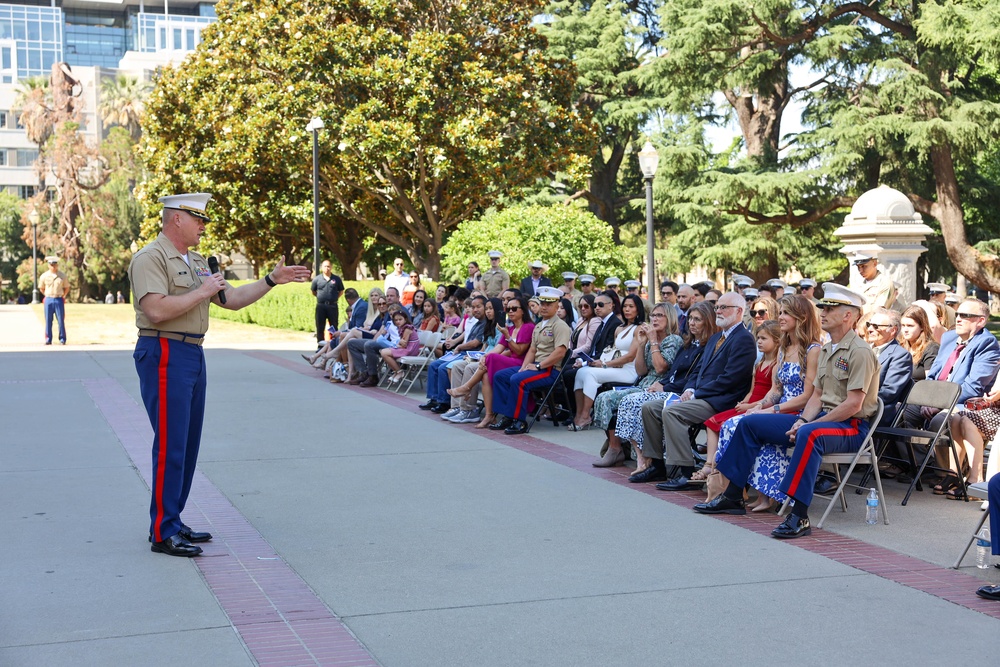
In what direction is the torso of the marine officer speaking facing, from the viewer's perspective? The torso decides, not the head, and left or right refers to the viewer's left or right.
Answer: facing to the right of the viewer

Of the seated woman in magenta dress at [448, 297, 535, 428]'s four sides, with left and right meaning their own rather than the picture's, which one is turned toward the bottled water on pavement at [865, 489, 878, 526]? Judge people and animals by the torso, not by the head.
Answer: left

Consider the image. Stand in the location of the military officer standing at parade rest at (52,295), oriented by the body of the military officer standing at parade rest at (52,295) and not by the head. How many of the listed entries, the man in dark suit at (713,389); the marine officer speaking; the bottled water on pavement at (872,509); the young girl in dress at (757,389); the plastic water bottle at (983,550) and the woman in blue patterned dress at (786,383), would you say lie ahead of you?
6

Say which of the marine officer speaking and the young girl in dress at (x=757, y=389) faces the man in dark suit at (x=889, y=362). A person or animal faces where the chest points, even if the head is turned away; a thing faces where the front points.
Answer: the marine officer speaking

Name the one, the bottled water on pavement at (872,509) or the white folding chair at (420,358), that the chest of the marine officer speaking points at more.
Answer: the bottled water on pavement

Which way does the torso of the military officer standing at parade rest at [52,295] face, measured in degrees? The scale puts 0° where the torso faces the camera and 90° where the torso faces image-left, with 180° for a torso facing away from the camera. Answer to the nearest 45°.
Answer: approximately 0°

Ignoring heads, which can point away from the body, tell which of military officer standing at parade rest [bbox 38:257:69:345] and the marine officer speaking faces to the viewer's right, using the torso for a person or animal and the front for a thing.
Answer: the marine officer speaking

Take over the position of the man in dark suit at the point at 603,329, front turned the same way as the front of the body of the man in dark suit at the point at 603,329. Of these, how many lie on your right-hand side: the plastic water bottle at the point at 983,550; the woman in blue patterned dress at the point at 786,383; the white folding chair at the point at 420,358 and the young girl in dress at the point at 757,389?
1

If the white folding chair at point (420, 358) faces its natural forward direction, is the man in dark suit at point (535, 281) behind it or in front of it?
behind

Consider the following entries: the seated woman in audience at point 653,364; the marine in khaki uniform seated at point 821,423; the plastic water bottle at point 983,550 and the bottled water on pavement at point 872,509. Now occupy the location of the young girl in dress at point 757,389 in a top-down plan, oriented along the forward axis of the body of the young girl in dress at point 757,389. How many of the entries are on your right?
1

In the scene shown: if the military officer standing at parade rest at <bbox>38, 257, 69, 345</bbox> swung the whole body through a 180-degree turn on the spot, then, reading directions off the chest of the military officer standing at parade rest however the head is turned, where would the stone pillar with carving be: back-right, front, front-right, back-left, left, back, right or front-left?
back-right

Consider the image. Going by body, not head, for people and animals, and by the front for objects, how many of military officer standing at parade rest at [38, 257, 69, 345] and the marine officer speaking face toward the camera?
1

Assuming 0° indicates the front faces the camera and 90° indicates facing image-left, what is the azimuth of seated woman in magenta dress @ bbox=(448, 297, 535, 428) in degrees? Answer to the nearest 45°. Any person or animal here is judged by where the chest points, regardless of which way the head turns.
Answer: approximately 45°

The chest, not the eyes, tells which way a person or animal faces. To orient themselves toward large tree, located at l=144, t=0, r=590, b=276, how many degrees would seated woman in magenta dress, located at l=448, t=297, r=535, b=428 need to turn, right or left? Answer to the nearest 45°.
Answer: approximately 135° to their right

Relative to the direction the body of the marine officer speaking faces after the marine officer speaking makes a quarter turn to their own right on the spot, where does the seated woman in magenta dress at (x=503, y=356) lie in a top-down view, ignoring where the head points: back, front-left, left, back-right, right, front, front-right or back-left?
back-left

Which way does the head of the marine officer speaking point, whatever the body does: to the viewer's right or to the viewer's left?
to the viewer's right
